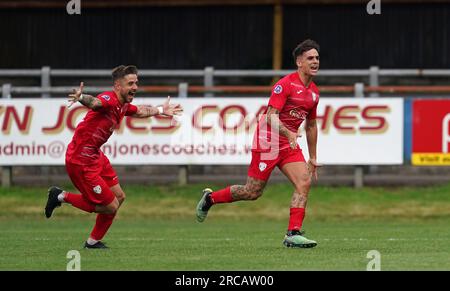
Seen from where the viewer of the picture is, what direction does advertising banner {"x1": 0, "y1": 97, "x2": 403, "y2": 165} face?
facing the viewer

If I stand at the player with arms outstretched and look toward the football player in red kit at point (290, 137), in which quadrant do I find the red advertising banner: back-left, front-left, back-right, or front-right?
front-left

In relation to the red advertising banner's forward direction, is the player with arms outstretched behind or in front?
in front

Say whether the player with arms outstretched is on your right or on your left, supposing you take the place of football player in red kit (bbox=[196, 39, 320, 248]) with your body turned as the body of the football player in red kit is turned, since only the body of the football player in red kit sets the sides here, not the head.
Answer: on your right

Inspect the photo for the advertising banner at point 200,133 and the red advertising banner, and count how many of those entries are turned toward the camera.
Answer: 2

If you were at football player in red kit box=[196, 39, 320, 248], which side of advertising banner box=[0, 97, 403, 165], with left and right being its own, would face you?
front

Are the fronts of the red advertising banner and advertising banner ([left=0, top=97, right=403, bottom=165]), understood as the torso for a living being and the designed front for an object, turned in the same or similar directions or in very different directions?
same or similar directions

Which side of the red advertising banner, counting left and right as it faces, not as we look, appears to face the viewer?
front

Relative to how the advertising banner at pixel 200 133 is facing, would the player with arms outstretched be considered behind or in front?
in front

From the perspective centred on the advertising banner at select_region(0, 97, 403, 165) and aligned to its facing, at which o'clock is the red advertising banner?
The red advertising banner is roughly at 9 o'clock from the advertising banner.

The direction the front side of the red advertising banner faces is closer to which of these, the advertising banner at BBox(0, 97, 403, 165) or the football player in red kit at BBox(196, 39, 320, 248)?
the football player in red kit

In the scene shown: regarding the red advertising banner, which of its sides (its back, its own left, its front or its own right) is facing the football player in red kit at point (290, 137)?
front

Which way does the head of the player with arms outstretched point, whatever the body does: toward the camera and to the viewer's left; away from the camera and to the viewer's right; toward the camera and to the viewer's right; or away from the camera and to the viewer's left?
toward the camera and to the viewer's right

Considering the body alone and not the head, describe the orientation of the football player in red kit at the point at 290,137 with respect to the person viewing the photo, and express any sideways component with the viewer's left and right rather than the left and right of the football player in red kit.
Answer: facing the viewer and to the right of the viewer
